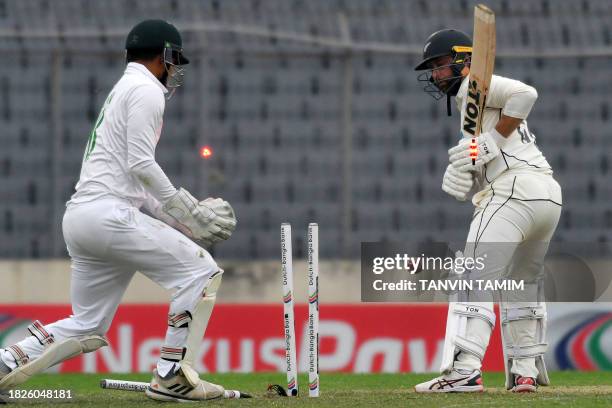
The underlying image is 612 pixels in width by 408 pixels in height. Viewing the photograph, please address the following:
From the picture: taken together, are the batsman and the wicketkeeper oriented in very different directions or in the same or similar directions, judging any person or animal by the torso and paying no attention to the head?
very different directions

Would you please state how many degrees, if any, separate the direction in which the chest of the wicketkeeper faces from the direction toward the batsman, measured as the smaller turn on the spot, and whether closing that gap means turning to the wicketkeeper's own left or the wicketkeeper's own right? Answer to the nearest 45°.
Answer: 0° — they already face them

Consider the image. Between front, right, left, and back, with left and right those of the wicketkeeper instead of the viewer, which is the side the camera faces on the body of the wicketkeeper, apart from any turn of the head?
right

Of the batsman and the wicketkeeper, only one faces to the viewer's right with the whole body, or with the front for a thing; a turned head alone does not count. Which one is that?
the wicketkeeper
